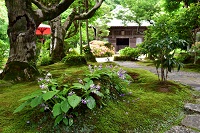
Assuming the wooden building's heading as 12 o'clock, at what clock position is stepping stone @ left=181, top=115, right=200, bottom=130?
The stepping stone is roughly at 12 o'clock from the wooden building.

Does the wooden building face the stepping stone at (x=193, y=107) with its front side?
yes

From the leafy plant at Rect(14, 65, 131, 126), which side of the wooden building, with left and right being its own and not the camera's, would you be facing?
front

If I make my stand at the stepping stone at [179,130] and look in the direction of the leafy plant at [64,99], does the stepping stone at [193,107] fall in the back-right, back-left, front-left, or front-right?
back-right

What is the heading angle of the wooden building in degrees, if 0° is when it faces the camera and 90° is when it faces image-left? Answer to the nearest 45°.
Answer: approximately 0°

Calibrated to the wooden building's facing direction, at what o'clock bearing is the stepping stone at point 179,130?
The stepping stone is roughly at 12 o'clock from the wooden building.
